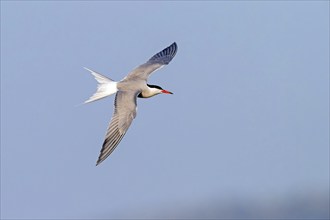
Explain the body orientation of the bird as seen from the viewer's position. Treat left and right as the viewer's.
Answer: facing to the right of the viewer
